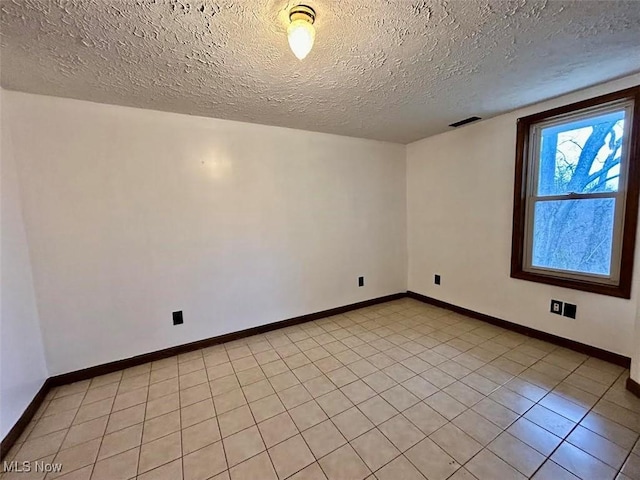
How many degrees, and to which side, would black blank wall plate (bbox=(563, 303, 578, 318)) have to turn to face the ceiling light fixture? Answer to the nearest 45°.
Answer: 0° — it already faces it
